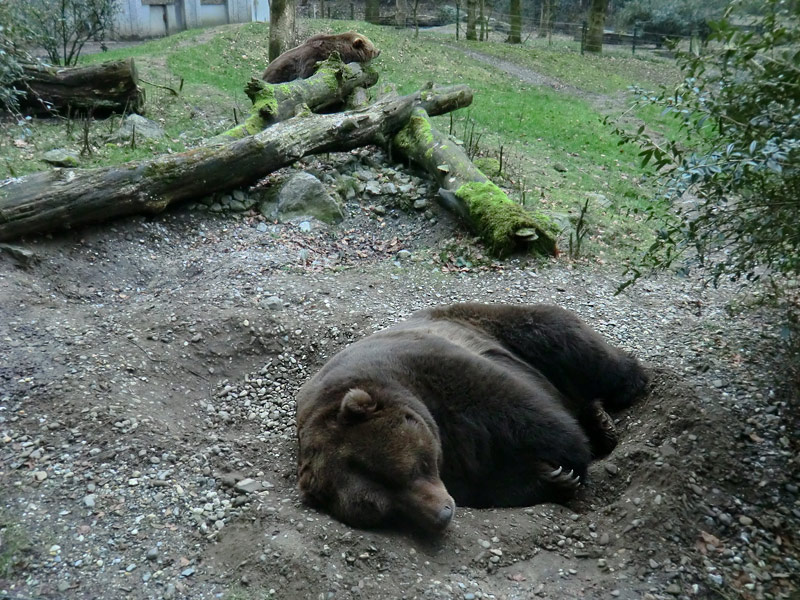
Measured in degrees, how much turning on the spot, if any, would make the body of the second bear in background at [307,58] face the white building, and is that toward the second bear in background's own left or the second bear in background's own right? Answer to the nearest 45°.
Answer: approximately 90° to the second bear in background's own left

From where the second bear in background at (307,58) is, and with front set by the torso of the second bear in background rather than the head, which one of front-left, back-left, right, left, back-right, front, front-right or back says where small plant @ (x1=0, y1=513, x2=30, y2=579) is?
right

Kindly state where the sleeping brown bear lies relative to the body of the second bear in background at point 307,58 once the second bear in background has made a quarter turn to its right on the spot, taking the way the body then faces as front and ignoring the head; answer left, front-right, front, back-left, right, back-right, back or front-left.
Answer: front

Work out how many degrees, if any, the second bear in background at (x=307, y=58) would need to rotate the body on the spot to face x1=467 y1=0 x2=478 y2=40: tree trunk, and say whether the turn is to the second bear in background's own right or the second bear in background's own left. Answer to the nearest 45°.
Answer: approximately 90° to the second bear in background's own left

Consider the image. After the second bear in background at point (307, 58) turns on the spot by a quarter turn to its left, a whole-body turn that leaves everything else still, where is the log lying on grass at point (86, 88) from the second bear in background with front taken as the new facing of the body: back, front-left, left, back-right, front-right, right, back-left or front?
back-left

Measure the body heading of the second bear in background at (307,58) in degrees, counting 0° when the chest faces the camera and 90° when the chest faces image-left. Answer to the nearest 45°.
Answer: approximately 270°

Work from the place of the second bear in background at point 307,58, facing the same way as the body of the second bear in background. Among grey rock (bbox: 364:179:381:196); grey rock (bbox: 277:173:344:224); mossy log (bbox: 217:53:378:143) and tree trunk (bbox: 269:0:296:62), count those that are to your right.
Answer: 3

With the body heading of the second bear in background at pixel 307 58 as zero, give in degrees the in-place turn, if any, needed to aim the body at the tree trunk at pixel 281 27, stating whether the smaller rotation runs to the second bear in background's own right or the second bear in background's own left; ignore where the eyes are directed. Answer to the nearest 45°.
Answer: approximately 90° to the second bear in background's own left

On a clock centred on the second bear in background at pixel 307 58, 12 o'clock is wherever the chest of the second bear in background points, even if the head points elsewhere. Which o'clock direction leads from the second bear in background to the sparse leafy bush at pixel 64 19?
The sparse leafy bush is roughly at 7 o'clock from the second bear in background.

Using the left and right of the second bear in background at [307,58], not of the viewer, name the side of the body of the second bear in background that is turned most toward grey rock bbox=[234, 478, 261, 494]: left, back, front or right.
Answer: right

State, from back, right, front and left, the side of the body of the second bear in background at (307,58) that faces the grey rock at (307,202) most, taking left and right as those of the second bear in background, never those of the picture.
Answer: right
